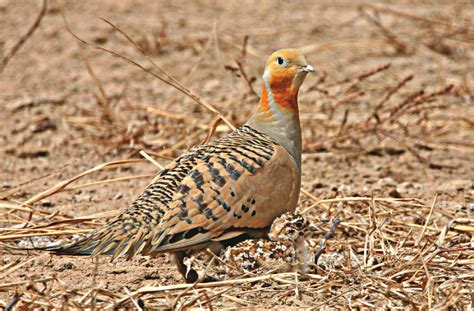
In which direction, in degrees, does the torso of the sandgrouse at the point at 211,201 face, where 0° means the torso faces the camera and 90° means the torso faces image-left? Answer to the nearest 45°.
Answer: approximately 270°

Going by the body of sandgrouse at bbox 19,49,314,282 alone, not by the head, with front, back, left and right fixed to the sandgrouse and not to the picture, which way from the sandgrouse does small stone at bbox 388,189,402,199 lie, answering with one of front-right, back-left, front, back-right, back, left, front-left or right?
front-left

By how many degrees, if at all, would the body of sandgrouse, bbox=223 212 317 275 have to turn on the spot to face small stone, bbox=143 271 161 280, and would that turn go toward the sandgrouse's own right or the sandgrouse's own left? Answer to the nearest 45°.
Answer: approximately 180°

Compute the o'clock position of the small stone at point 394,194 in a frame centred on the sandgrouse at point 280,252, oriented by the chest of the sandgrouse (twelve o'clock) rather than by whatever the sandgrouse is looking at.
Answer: The small stone is roughly at 10 o'clock from the sandgrouse.

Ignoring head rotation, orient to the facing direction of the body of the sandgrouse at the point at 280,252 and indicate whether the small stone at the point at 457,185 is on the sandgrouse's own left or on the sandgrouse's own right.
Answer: on the sandgrouse's own left

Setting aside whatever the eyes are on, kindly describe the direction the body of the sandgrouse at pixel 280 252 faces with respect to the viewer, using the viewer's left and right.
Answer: facing to the right of the viewer

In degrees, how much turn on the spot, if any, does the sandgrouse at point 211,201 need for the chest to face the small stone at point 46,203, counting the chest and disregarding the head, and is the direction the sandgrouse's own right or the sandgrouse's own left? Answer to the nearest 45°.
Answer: approximately 135° to the sandgrouse's own left

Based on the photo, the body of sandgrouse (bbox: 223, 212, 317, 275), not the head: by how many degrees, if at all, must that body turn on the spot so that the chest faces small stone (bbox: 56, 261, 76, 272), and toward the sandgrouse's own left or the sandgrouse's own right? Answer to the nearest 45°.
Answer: approximately 180°

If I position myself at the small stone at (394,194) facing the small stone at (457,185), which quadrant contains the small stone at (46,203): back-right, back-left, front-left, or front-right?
back-left

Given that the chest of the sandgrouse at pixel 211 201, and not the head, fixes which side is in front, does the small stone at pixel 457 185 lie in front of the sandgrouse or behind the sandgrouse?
in front

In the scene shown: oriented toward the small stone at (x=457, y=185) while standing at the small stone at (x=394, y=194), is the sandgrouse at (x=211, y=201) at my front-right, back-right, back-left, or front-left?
back-right
